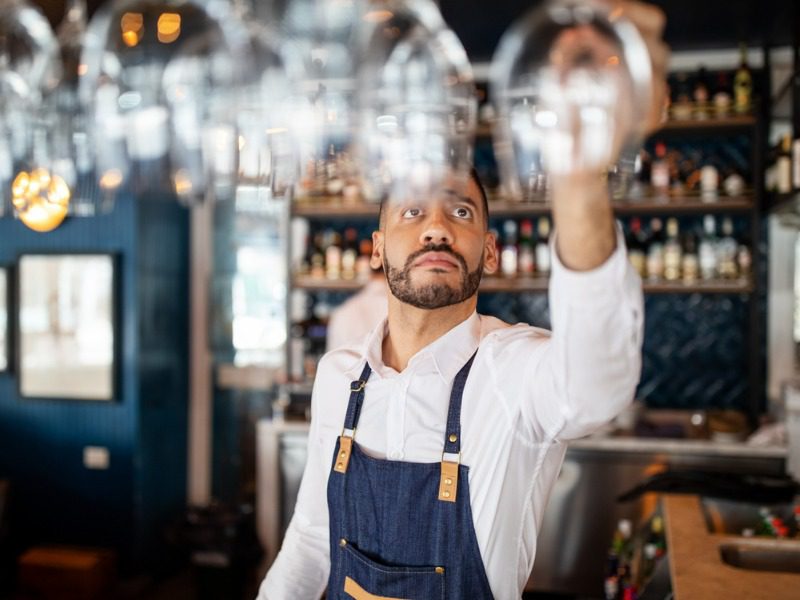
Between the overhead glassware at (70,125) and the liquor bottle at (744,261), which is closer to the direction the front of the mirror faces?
the overhead glassware

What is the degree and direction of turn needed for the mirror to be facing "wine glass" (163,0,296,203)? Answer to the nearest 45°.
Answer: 0° — it already faces it

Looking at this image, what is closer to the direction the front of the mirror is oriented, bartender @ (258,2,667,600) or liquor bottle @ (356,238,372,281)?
the bartender

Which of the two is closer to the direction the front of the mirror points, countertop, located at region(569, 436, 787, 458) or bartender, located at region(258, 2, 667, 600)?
the bartender

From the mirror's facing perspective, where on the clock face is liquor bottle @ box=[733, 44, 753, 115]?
The liquor bottle is roughly at 10 o'clock from the mirror.

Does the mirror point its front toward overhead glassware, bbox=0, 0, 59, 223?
yes

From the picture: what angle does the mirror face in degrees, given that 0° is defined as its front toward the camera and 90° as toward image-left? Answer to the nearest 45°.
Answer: approximately 0°

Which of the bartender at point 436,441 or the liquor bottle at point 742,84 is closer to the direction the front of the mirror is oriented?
the bartender

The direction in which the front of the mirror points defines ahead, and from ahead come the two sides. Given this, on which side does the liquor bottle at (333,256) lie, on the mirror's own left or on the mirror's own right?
on the mirror's own left

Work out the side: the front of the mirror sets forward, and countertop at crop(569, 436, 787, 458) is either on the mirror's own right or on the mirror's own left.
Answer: on the mirror's own left

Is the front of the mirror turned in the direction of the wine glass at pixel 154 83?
yes

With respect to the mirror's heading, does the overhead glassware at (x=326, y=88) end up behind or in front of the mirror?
in front

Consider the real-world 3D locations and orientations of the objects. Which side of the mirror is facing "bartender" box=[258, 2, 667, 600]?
front

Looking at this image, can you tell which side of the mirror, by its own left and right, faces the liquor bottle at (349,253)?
left

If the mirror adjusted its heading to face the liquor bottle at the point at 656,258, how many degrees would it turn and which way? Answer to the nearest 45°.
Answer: approximately 45° to its left

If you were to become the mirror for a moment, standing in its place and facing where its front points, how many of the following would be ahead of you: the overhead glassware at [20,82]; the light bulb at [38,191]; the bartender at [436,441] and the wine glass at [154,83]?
4

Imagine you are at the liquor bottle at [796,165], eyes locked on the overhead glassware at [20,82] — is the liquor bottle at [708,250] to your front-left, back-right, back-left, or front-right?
back-right

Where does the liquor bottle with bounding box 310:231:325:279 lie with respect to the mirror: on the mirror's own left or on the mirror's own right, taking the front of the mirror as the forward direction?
on the mirror's own left
